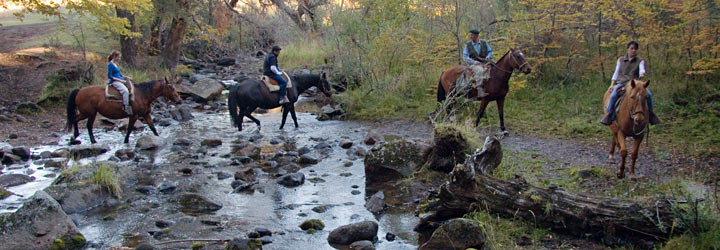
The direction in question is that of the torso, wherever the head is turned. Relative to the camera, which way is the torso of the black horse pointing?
to the viewer's right

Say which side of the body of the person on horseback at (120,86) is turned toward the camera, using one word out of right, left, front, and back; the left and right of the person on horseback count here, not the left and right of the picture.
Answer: right

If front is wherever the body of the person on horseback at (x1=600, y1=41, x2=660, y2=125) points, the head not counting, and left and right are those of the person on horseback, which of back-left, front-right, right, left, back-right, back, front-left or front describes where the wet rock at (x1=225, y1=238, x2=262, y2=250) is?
front-right

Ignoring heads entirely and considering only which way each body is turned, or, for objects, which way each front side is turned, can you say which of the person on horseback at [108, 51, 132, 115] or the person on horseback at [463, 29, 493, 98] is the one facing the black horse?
the person on horseback at [108, 51, 132, 115]

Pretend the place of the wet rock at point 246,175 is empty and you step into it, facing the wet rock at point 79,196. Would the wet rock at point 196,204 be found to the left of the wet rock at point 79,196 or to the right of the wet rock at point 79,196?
left

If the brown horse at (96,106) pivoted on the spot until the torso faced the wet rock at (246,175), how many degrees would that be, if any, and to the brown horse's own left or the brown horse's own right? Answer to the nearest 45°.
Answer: approximately 45° to the brown horse's own right

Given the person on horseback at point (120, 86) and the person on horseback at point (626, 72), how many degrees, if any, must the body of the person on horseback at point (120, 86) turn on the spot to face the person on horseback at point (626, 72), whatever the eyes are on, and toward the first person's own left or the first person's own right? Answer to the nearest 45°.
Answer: approximately 45° to the first person's own right

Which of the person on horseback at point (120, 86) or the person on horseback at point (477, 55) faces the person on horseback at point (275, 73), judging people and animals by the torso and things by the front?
the person on horseback at point (120, 86)

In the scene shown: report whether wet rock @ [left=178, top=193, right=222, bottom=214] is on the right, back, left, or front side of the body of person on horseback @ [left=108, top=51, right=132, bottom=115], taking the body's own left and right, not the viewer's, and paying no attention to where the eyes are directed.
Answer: right

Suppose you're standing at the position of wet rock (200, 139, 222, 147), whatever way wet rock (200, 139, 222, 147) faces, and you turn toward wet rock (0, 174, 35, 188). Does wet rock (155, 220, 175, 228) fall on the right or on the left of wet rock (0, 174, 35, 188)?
left

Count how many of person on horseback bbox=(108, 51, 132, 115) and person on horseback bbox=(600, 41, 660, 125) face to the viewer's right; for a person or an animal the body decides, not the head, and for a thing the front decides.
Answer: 1

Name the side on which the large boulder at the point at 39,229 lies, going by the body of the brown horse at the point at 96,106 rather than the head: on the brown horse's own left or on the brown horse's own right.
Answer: on the brown horse's own right

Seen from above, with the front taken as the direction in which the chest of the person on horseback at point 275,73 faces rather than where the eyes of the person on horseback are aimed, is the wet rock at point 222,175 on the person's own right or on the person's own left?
on the person's own right

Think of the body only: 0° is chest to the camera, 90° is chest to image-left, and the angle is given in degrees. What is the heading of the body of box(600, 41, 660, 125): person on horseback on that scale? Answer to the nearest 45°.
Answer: approximately 0°

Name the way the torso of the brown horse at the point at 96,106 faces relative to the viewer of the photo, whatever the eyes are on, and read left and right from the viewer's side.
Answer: facing to the right of the viewer
